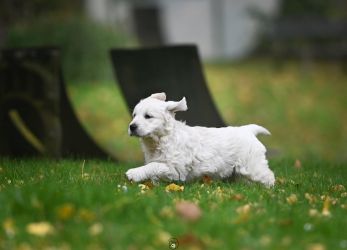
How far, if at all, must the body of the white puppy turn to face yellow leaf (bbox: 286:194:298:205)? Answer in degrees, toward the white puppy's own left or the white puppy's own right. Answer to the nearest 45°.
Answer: approximately 135° to the white puppy's own left

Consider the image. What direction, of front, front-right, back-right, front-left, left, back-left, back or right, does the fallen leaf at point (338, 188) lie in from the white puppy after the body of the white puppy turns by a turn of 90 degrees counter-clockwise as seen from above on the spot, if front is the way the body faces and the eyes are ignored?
left

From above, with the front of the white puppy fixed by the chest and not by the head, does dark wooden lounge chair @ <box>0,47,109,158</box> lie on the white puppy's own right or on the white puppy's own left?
on the white puppy's own right

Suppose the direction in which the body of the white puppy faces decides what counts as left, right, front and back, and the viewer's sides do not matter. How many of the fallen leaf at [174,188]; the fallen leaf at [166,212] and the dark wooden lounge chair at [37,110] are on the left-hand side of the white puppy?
2

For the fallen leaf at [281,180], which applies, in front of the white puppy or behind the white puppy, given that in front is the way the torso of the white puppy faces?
behind

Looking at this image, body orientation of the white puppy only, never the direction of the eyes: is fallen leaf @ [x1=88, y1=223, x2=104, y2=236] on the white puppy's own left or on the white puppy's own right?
on the white puppy's own left

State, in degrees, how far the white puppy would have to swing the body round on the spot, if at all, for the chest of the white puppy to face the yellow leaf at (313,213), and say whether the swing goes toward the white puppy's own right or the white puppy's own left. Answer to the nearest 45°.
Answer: approximately 135° to the white puppy's own left

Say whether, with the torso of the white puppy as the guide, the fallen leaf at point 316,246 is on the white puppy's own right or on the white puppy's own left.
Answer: on the white puppy's own left

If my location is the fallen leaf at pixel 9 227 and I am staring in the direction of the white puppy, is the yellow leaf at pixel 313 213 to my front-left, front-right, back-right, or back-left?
front-right

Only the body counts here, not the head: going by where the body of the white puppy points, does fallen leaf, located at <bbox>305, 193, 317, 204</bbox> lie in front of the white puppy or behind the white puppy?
behind

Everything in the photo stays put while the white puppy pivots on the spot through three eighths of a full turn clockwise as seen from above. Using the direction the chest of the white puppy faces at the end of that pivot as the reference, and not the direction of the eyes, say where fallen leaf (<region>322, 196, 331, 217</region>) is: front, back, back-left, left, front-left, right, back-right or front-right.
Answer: right

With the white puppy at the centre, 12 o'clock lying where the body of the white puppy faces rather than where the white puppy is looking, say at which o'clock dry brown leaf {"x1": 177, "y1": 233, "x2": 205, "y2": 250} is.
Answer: The dry brown leaf is roughly at 9 o'clock from the white puppy.

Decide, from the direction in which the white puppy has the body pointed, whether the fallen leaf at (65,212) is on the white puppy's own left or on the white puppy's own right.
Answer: on the white puppy's own left

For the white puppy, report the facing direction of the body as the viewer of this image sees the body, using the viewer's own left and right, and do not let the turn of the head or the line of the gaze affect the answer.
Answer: facing to the left of the viewer

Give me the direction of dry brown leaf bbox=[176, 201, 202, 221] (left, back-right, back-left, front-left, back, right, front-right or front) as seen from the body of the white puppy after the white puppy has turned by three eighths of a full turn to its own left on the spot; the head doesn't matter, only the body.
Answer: front-right
